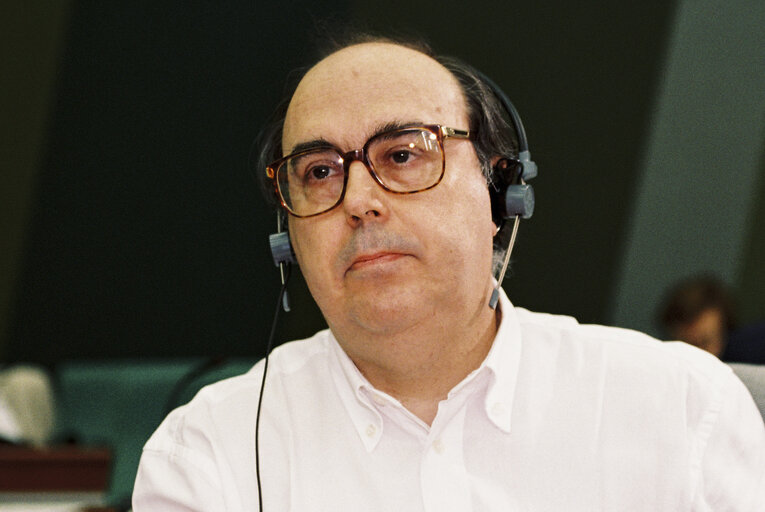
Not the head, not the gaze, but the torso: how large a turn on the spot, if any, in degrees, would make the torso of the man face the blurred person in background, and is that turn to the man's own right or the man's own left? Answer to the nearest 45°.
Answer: approximately 135° to the man's own left

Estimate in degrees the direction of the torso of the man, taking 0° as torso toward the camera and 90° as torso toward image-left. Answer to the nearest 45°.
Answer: approximately 0°
